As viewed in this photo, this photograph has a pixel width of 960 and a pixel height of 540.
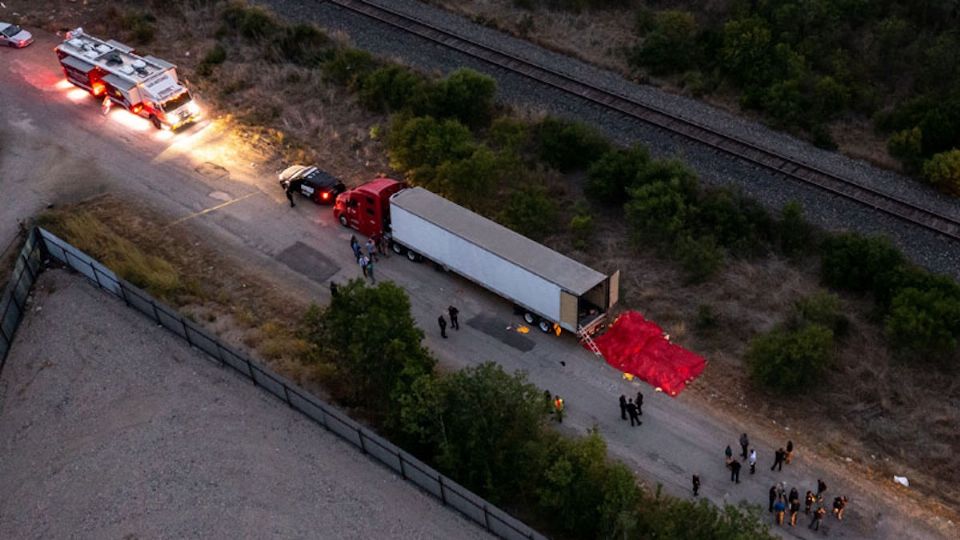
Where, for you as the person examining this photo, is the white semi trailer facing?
facing away from the viewer and to the left of the viewer

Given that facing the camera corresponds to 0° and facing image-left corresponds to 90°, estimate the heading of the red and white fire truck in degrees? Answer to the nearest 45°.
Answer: approximately 315°

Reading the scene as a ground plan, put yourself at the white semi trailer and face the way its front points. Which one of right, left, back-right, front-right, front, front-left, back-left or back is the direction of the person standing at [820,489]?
back

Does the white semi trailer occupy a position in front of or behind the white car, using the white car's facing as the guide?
in front

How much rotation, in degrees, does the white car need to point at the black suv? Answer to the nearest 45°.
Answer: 0° — it already faces it

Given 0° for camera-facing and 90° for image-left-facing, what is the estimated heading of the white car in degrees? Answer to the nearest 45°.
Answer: approximately 315°

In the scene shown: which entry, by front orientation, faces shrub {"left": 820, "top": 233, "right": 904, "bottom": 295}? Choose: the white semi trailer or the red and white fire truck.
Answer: the red and white fire truck

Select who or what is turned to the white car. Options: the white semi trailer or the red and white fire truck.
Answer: the white semi trailer

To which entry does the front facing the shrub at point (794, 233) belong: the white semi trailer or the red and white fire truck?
the red and white fire truck

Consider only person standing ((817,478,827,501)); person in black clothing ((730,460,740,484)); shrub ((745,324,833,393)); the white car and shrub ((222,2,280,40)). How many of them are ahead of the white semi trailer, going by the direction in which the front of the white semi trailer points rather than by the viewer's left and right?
2

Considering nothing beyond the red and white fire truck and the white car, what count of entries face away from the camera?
0

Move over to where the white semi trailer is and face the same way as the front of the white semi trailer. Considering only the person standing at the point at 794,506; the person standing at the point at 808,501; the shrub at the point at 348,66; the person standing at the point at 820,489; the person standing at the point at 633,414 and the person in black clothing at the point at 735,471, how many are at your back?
5

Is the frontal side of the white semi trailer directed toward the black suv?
yes

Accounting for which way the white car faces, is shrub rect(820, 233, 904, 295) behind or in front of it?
in front
